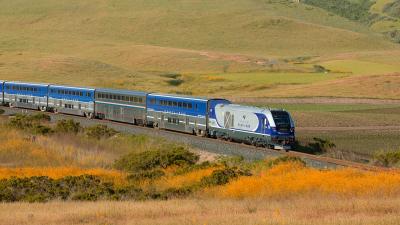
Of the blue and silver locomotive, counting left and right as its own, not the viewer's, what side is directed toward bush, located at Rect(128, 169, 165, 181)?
right

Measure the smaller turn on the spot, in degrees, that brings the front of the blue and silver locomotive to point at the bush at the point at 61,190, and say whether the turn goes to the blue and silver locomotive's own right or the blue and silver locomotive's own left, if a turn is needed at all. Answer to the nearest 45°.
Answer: approximately 90° to the blue and silver locomotive's own right

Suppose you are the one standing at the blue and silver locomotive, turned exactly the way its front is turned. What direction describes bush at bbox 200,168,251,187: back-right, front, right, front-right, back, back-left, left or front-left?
front-right

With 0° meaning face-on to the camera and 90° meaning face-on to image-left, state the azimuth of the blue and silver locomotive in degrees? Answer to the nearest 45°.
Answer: approximately 315°

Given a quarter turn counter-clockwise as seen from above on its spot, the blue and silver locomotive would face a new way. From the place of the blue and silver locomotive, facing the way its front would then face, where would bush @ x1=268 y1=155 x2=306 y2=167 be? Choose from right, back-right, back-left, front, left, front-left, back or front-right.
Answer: back-right

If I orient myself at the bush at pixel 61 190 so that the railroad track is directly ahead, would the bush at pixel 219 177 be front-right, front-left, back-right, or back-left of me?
front-right
